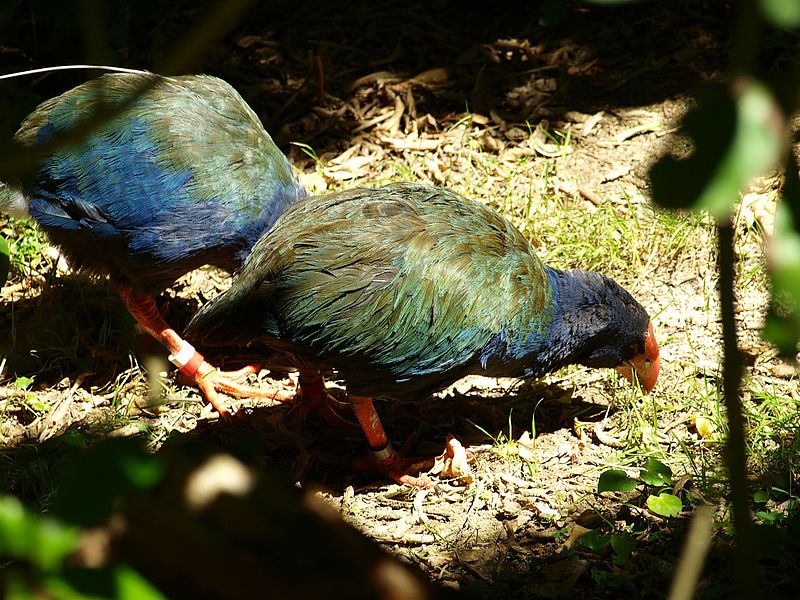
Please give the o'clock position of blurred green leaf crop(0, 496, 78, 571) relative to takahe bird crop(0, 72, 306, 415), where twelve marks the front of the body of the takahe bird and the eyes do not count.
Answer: The blurred green leaf is roughly at 3 o'clock from the takahe bird.

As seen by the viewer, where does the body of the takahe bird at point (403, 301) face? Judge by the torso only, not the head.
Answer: to the viewer's right

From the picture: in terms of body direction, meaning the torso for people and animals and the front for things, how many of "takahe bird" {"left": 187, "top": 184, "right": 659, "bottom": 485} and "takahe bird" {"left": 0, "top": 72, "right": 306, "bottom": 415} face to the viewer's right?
2

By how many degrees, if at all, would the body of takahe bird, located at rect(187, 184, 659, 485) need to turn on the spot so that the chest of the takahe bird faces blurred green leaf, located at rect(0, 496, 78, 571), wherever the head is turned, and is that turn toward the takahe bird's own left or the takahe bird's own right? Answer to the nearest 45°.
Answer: approximately 90° to the takahe bird's own right

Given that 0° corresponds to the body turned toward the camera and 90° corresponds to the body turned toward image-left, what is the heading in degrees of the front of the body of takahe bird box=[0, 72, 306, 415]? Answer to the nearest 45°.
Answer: approximately 270°

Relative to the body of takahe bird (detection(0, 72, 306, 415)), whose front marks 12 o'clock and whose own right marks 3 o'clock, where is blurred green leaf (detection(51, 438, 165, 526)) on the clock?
The blurred green leaf is roughly at 3 o'clock from the takahe bird.

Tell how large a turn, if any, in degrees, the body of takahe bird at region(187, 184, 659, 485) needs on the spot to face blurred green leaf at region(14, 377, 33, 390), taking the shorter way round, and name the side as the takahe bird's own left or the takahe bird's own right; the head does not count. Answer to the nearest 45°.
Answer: approximately 180°
